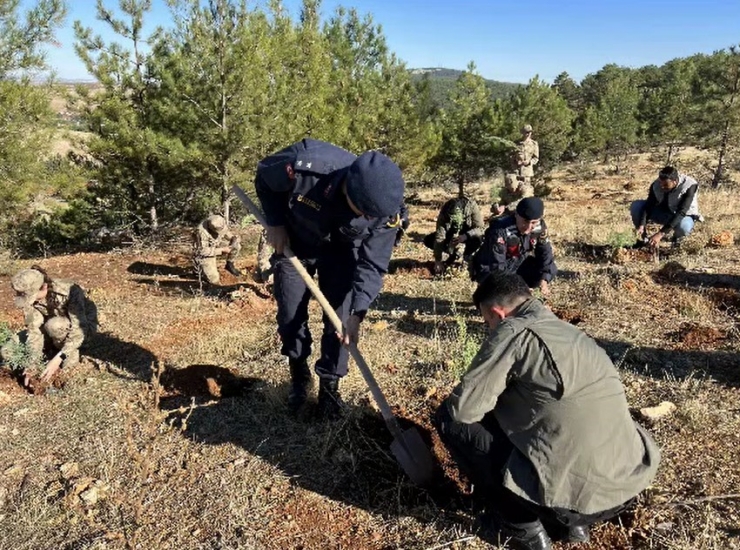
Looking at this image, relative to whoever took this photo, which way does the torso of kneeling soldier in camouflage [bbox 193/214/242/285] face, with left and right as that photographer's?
facing the viewer and to the right of the viewer

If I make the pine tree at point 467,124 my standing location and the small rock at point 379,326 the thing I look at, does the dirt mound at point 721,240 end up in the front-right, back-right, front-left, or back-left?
front-left

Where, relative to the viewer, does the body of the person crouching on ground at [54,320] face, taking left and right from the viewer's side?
facing the viewer and to the left of the viewer

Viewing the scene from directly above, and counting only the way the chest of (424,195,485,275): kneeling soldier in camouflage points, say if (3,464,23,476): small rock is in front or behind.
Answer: in front

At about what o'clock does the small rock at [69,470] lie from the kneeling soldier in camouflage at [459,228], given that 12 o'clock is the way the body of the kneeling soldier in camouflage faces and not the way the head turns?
The small rock is roughly at 1 o'clock from the kneeling soldier in camouflage.

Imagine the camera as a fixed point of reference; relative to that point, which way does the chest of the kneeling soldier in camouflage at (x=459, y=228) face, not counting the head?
toward the camera

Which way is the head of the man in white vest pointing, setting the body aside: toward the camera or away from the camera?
toward the camera

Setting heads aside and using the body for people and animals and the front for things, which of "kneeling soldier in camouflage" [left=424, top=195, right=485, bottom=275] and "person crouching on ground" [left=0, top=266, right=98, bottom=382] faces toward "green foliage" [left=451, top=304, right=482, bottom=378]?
the kneeling soldier in camouflage

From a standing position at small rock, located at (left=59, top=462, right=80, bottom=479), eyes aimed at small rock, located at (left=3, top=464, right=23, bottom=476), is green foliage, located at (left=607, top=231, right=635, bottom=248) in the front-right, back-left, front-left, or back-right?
back-right

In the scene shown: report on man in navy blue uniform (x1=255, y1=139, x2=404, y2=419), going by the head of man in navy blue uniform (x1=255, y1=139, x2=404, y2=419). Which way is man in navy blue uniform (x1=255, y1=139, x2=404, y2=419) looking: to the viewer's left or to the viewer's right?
to the viewer's right

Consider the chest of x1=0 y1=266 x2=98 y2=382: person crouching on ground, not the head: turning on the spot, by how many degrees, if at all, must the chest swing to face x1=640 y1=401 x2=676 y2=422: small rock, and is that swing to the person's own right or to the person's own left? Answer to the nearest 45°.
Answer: approximately 90° to the person's own left

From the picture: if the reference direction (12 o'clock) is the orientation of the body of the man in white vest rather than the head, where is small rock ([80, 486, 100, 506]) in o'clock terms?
The small rock is roughly at 11 o'clock from the man in white vest.

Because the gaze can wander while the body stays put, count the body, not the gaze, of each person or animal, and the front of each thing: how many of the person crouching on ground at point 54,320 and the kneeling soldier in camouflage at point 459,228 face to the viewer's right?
0

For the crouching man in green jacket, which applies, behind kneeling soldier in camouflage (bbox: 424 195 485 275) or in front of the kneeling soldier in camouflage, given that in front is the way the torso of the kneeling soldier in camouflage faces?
in front
